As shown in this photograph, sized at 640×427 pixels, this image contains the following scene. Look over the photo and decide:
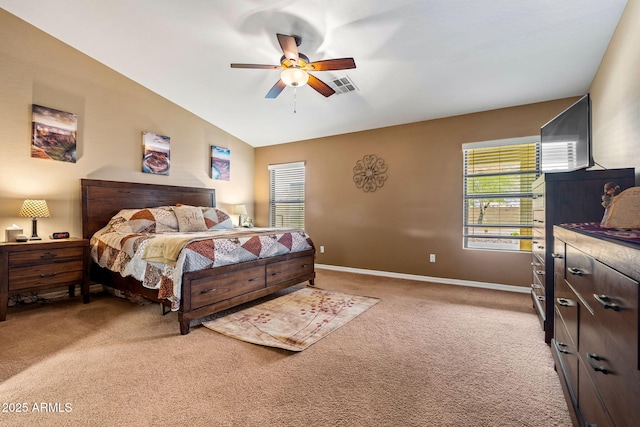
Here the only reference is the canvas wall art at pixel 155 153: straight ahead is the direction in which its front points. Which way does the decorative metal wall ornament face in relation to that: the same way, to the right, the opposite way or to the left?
to the right

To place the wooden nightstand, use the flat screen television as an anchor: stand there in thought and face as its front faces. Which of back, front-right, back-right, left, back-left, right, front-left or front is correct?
front

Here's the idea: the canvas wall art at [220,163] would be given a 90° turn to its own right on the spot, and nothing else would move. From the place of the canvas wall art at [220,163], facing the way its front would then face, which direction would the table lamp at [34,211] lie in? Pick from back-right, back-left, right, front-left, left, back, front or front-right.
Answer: front

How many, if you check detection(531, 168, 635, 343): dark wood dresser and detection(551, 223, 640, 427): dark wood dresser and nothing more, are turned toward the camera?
0

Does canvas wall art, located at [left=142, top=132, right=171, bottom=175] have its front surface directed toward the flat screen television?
yes

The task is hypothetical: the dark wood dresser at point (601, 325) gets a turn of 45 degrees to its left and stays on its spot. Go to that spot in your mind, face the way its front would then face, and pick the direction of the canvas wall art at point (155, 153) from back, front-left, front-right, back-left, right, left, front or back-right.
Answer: front-right

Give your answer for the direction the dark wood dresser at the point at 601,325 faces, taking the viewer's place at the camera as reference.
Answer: facing to the left of the viewer

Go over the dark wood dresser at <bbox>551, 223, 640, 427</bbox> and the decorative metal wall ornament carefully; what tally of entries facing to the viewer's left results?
1

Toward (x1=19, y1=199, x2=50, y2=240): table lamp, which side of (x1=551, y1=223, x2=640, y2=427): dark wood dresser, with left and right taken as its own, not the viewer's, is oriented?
front

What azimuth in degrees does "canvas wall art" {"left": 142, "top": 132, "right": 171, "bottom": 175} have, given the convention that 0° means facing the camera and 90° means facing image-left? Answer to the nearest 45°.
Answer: approximately 315°

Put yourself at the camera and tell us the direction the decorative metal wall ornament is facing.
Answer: facing the viewer

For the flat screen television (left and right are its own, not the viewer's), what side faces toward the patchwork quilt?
front

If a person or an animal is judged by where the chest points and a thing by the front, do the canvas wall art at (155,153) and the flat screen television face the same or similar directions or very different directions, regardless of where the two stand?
very different directions

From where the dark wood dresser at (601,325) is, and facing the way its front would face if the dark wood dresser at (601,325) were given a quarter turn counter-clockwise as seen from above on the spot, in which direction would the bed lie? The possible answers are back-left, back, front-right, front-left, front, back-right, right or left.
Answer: right

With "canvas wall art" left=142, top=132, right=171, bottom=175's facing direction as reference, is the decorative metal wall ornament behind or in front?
in front

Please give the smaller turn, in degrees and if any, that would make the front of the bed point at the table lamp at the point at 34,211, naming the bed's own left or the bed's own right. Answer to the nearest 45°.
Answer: approximately 135° to the bed's own right

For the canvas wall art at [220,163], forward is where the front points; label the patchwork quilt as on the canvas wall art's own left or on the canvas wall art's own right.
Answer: on the canvas wall art's own right

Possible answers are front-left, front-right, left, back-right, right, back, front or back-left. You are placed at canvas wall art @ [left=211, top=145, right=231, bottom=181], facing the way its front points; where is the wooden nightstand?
right
